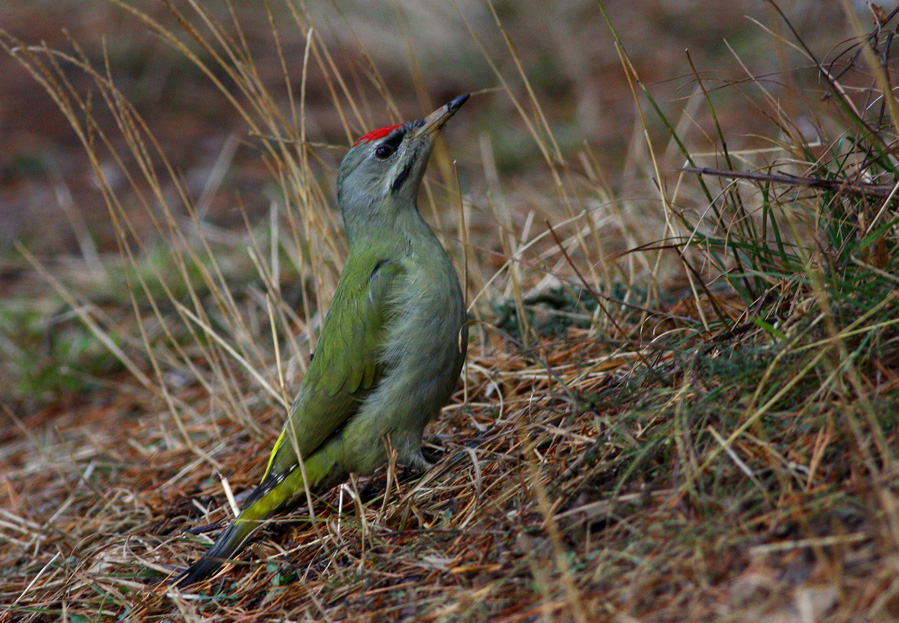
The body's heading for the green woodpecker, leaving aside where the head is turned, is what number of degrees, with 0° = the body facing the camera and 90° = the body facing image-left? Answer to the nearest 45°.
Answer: approximately 270°
